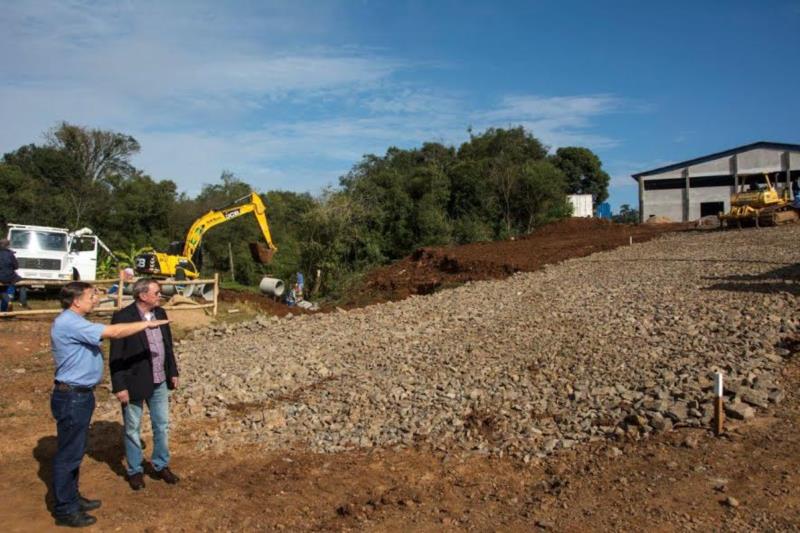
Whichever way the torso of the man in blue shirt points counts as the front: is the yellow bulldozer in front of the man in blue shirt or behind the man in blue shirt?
in front

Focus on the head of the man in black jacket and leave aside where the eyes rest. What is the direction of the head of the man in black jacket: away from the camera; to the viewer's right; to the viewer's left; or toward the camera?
to the viewer's right

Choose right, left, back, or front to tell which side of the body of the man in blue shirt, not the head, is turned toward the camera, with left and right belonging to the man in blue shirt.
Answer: right

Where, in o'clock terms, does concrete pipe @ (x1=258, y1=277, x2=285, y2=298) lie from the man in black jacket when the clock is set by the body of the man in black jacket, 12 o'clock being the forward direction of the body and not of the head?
The concrete pipe is roughly at 8 o'clock from the man in black jacket.

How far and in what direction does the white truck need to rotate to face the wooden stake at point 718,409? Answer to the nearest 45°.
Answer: approximately 45° to its left

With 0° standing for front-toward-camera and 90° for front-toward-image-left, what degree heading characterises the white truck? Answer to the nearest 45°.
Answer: approximately 45°

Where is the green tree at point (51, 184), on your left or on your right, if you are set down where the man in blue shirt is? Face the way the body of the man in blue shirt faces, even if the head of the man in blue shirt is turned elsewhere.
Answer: on your left

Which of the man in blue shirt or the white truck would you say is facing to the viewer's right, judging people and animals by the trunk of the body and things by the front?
the man in blue shirt

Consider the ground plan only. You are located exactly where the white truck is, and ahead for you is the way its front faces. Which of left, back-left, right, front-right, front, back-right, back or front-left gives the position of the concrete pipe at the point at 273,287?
back-left

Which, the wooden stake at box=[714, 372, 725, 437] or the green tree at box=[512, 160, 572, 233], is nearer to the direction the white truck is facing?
the wooden stake

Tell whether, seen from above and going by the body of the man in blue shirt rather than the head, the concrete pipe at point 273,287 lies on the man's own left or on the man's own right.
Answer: on the man's own left

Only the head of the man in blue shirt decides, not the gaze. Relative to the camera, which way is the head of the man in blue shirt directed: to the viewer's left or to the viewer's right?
to the viewer's right

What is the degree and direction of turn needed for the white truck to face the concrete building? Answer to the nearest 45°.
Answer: approximately 135° to its left

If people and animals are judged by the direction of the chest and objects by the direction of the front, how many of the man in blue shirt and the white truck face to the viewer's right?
1
